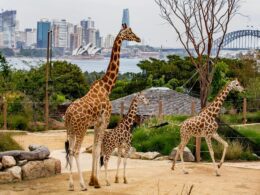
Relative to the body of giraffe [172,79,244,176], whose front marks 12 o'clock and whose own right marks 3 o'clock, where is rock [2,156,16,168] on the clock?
The rock is roughly at 5 o'clock from the giraffe.

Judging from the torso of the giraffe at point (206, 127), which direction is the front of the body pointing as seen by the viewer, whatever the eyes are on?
to the viewer's right

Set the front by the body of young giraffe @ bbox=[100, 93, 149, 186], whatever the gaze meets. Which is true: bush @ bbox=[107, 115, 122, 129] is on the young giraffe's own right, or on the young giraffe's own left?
on the young giraffe's own left

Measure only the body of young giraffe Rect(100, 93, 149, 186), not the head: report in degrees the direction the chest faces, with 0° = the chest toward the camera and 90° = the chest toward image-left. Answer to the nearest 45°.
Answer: approximately 270°

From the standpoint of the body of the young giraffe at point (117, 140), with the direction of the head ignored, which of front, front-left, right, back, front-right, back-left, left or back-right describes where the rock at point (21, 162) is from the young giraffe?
back

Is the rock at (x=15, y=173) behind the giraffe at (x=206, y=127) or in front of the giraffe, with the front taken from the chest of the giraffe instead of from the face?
behind

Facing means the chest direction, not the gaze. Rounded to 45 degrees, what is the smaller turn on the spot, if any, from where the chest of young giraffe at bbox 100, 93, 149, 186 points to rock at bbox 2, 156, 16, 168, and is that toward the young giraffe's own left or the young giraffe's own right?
approximately 180°

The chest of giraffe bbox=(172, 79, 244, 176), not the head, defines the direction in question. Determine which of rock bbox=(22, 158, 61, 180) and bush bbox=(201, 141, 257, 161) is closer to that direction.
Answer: the bush

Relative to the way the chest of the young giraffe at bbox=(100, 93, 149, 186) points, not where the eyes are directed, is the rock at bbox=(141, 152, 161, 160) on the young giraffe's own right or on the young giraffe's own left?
on the young giraffe's own left

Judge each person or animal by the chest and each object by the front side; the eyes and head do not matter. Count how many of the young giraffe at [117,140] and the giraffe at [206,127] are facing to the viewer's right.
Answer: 2

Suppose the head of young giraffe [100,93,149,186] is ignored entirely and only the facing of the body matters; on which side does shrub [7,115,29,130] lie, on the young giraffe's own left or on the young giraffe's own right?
on the young giraffe's own left

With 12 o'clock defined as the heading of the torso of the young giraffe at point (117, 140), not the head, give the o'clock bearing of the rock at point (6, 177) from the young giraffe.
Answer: The rock is roughly at 6 o'clock from the young giraffe.

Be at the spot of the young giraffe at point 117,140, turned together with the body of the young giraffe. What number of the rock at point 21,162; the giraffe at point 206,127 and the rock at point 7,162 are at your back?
2

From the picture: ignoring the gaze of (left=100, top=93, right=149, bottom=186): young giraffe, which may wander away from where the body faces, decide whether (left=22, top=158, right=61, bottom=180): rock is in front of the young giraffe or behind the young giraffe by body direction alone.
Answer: behind
